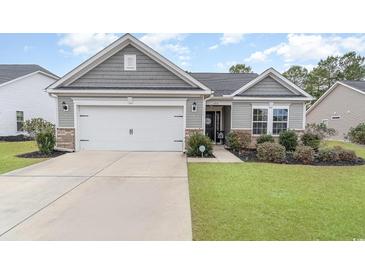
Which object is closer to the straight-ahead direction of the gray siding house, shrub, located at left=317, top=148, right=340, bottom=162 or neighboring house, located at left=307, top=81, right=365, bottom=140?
the shrub

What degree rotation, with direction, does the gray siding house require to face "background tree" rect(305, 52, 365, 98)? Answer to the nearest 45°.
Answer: approximately 135° to its left

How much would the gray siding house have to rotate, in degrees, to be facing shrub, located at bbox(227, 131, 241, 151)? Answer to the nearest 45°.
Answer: approximately 90° to its left

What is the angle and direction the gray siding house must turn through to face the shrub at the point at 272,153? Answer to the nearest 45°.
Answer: approximately 90° to its left

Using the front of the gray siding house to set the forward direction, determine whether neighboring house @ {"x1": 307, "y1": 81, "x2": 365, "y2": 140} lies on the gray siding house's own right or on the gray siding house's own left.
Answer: on the gray siding house's own left

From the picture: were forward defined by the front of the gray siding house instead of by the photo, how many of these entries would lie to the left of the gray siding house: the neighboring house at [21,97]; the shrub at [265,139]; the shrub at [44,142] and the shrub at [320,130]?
2

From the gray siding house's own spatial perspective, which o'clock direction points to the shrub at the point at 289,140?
The shrub is roughly at 9 o'clock from the gray siding house.

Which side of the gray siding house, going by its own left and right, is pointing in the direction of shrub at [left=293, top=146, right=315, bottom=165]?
front

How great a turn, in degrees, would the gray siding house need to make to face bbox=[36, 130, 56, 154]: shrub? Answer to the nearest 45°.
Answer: approximately 90° to its right

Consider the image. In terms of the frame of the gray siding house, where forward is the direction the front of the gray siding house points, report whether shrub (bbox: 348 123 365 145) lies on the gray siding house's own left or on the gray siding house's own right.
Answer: on the gray siding house's own left

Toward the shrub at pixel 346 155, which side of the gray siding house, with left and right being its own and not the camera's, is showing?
left

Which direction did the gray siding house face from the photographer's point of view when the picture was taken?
facing the viewer

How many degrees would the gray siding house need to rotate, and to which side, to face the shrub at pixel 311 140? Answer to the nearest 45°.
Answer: approximately 90° to its left

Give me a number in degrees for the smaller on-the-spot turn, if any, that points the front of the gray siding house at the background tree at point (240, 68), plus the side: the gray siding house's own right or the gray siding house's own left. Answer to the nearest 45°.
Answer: approximately 135° to the gray siding house's own left

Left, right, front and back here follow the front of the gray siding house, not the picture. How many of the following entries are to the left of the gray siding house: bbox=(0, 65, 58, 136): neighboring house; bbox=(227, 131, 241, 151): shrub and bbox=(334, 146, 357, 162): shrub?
2
